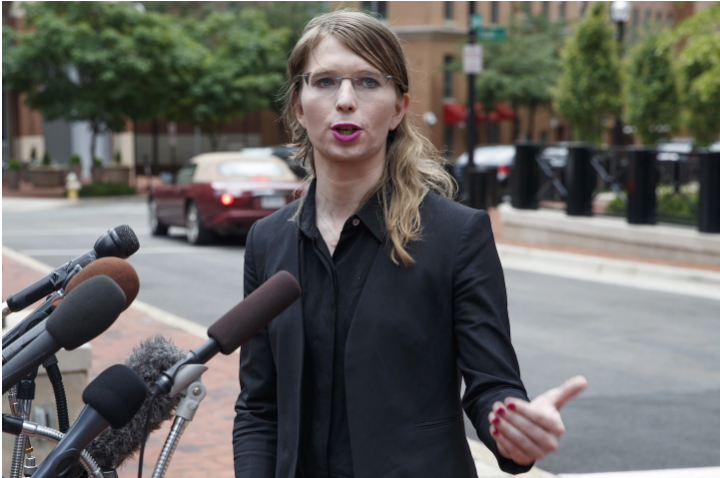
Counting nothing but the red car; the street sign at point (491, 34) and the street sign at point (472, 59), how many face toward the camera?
2

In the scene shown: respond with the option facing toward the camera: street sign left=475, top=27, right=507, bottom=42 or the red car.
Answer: the street sign

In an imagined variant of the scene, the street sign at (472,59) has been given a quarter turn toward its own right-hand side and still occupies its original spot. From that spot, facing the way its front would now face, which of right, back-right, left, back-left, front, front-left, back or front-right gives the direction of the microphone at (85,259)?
left

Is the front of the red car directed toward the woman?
no

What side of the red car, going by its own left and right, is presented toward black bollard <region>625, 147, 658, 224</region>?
back

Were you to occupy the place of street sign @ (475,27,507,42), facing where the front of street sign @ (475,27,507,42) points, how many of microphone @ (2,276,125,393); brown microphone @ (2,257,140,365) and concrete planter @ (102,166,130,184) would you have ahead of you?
2

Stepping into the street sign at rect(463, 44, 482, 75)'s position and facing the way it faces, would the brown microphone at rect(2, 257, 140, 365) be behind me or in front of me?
in front

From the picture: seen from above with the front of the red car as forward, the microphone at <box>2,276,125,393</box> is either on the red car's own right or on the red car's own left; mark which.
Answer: on the red car's own left

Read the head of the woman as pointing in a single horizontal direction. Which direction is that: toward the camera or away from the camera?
toward the camera

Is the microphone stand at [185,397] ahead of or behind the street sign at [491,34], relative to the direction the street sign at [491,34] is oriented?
ahead

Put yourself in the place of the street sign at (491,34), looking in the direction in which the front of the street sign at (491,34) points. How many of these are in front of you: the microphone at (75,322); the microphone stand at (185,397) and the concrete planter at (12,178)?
2

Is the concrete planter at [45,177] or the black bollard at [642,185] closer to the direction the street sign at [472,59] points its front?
the black bollard

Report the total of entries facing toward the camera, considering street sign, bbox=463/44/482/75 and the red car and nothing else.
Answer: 1

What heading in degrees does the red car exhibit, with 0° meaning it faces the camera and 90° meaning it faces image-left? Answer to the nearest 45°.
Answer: approximately 135°

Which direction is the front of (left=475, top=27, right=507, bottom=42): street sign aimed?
toward the camera

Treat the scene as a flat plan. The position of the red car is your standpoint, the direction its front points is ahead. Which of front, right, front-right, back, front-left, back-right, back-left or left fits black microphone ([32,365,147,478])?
back-left

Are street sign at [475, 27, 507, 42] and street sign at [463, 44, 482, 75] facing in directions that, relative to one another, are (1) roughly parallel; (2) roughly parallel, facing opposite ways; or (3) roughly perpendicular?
roughly parallel

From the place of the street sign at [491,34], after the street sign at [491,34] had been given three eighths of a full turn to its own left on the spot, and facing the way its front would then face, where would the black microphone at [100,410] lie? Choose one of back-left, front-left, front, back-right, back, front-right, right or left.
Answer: back-right

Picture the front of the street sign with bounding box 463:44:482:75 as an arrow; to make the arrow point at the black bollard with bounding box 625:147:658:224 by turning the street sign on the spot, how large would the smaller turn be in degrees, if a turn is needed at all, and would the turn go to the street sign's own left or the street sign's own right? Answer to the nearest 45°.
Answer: approximately 45° to the street sign's own left

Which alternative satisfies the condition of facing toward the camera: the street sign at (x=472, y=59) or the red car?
the street sign

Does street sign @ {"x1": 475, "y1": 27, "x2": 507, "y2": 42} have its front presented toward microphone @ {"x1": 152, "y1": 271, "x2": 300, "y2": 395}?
yes
